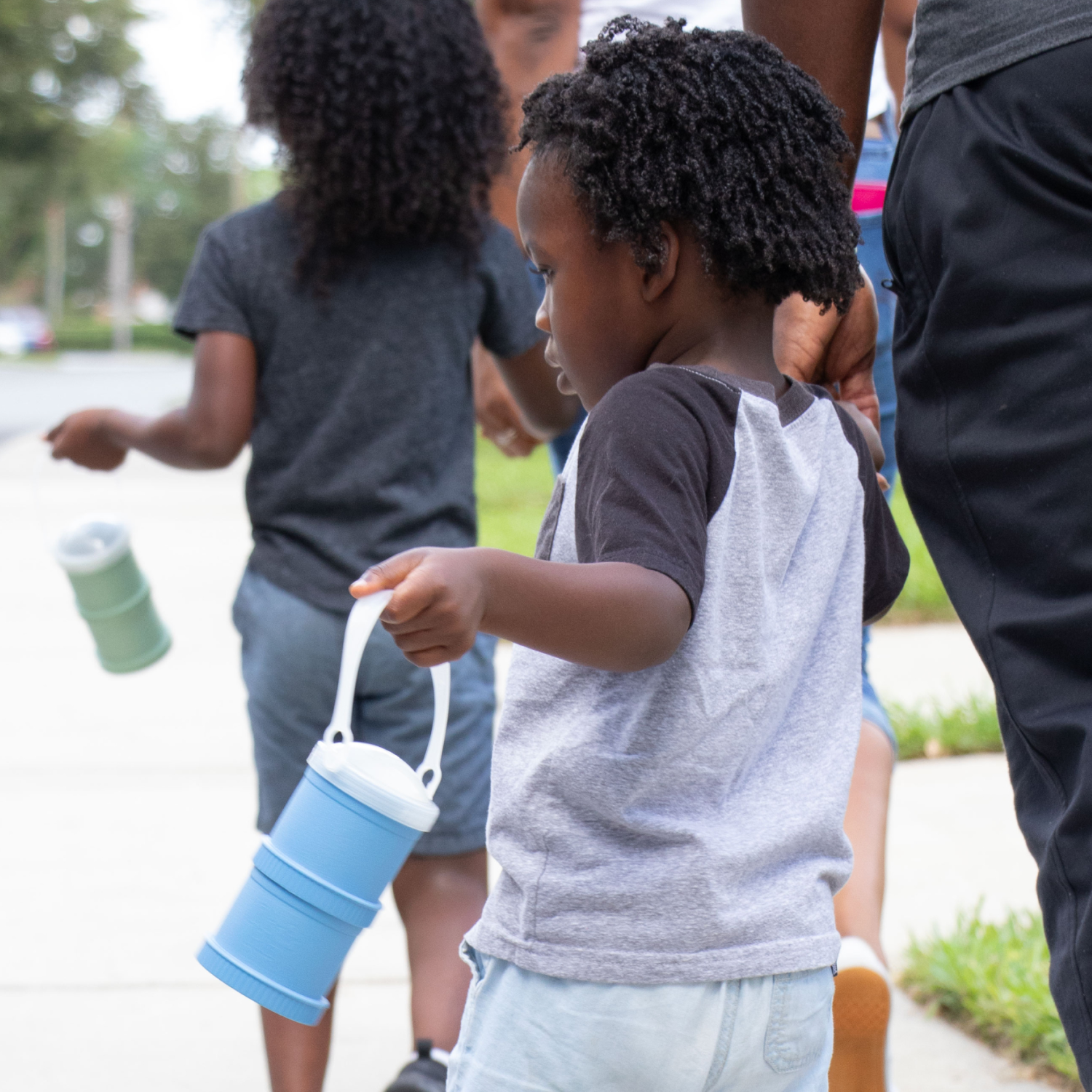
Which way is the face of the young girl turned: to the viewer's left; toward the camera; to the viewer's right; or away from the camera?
away from the camera

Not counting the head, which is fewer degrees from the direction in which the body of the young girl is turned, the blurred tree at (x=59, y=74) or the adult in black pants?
the blurred tree

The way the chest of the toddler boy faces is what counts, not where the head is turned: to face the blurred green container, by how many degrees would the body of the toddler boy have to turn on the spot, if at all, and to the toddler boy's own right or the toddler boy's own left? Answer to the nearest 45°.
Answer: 0° — they already face it

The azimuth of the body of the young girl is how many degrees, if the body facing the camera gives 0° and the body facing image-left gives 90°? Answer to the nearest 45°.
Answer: approximately 180°

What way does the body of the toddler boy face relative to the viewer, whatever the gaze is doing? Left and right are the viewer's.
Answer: facing away from the viewer and to the left of the viewer

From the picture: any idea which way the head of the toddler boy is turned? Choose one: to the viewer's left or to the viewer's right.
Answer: to the viewer's left
